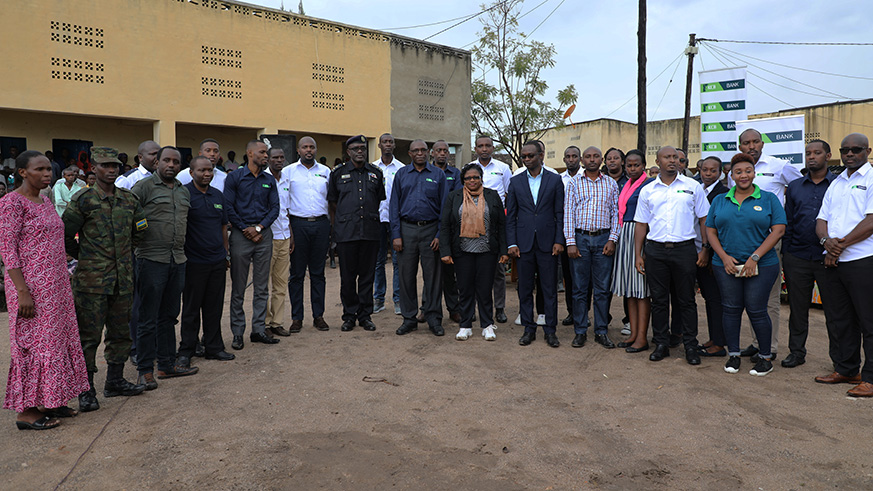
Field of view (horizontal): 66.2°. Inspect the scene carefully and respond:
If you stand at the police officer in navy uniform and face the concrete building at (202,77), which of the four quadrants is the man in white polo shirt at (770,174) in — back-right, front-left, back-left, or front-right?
back-right

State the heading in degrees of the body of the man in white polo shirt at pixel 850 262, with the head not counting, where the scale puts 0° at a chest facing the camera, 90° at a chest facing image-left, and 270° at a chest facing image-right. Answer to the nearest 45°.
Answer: approximately 45°

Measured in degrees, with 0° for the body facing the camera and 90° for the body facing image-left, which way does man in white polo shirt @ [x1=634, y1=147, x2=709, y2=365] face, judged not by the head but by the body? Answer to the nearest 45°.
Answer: approximately 0°

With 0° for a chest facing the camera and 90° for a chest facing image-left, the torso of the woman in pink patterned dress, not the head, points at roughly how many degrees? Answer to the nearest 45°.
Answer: approximately 315°

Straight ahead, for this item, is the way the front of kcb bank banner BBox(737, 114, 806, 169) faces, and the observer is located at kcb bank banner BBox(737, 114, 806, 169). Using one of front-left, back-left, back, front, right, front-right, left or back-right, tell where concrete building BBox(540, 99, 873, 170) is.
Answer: back

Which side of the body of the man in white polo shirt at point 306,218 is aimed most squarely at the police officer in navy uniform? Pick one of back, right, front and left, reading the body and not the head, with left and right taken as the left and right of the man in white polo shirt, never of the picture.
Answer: left

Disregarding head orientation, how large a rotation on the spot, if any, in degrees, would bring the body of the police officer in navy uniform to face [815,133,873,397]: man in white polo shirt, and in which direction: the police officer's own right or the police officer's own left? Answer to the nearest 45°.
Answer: approximately 45° to the police officer's own left

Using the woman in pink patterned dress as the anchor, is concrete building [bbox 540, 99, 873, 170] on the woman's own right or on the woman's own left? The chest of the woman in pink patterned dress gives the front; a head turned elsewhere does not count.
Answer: on the woman's own left

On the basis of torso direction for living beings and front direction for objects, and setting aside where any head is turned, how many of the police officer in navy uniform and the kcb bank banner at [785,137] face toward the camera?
2

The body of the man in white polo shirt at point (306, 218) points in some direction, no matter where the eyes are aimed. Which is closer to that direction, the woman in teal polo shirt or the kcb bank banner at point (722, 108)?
the woman in teal polo shirt
